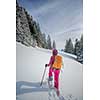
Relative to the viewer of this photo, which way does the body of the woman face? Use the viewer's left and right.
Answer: facing away from the viewer and to the left of the viewer
